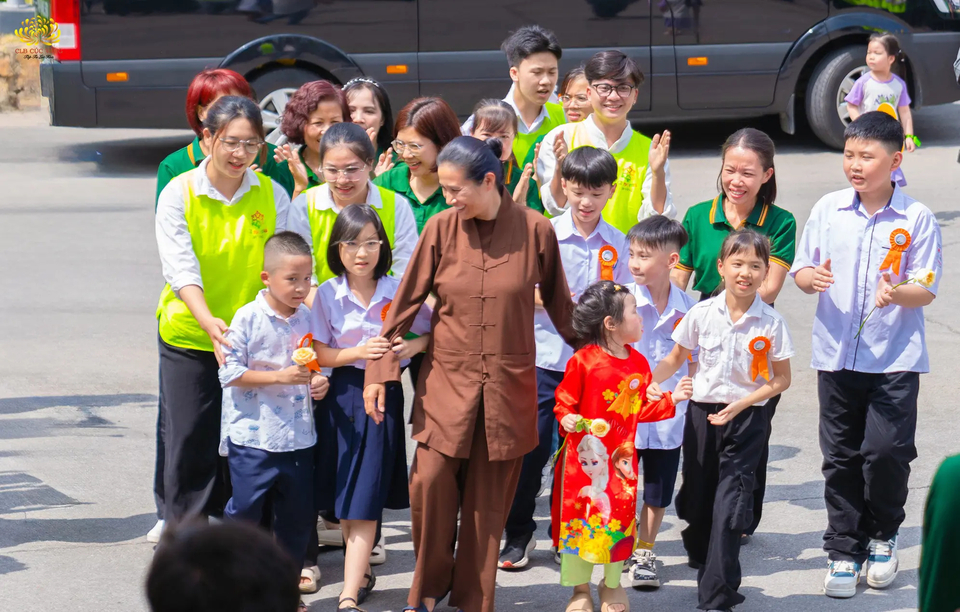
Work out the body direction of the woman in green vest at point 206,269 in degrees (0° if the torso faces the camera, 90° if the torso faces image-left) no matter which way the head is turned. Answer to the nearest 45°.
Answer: approximately 315°

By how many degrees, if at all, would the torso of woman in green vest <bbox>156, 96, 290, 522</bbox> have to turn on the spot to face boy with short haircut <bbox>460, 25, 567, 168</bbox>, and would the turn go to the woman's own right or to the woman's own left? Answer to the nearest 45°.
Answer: approximately 90° to the woman's own left

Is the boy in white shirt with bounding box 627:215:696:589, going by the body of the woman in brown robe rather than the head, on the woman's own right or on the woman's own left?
on the woman's own left

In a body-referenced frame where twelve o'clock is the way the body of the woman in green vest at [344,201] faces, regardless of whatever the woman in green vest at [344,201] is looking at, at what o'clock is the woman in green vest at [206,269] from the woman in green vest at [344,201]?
the woman in green vest at [206,269] is roughly at 3 o'clock from the woman in green vest at [344,201].

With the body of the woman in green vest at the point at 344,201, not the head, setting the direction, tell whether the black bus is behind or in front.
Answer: behind

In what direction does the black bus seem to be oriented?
to the viewer's right

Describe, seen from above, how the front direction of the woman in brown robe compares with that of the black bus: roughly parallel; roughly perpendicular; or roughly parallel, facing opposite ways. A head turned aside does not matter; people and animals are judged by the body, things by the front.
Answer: roughly perpendicular

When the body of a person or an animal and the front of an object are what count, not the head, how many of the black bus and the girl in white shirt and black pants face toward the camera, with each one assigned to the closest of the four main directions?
1

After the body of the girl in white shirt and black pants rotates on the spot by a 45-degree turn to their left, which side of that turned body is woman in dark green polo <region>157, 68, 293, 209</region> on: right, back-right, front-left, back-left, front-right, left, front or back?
back-right
